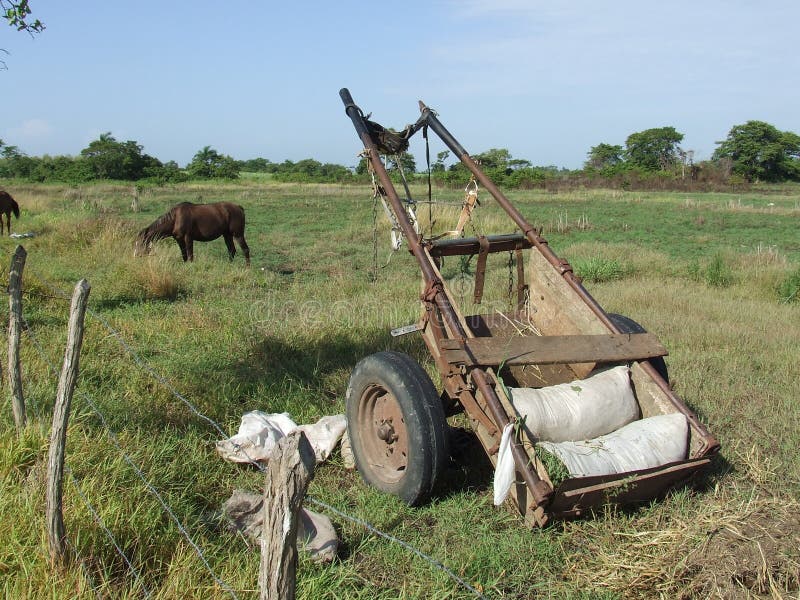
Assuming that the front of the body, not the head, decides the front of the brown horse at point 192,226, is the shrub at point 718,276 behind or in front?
behind

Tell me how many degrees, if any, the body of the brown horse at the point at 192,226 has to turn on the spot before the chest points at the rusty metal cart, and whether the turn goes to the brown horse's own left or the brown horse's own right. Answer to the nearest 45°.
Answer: approximately 90° to the brown horse's own left

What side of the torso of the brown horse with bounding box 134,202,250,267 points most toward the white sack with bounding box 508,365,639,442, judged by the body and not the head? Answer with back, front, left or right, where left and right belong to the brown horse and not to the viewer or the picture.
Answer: left

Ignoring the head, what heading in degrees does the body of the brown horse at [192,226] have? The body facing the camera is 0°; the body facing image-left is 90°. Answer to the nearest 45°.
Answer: approximately 90°

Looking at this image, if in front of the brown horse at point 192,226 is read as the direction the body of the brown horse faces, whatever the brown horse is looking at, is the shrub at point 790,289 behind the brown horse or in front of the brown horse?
behind

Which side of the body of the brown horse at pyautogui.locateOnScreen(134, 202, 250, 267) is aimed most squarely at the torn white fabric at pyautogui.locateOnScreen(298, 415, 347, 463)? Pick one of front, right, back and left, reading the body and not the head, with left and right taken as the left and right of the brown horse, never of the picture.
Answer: left

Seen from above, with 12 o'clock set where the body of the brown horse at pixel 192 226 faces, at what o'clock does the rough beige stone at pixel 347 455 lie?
The rough beige stone is roughly at 9 o'clock from the brown horse.

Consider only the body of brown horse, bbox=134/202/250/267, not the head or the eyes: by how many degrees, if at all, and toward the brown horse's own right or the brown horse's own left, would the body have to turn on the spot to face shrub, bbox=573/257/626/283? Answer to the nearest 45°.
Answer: approximately 135° to the brown horse's own left

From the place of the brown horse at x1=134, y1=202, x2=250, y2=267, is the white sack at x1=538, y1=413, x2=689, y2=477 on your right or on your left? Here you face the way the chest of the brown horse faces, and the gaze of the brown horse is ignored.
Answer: on your left

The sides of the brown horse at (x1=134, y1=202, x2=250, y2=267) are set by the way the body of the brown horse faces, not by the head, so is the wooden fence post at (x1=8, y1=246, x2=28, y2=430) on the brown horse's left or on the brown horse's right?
on the brown horse's left

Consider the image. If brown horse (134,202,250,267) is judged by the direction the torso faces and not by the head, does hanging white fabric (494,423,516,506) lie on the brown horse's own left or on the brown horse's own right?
on the brown horse's own left

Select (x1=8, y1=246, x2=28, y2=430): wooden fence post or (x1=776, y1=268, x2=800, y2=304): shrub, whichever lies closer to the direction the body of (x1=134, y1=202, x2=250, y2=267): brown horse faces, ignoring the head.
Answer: the wooden fence post
